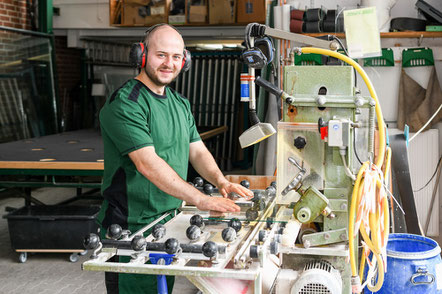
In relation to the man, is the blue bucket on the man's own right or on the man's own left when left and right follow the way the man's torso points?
on the man's own left

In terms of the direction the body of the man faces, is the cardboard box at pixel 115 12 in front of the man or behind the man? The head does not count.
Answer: behind

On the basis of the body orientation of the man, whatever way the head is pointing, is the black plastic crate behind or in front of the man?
behind

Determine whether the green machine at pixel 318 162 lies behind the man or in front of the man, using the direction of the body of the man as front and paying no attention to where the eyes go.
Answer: in front

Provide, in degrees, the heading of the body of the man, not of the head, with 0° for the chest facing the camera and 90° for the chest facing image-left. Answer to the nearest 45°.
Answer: approximately 315°

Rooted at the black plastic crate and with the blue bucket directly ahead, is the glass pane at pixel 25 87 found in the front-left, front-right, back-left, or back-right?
back-left

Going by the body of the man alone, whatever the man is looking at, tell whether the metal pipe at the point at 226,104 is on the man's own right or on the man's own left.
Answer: on the man's own left

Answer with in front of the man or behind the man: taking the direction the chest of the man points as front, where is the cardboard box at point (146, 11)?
behind

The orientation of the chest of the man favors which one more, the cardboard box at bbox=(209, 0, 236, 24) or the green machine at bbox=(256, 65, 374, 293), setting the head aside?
the green machine
